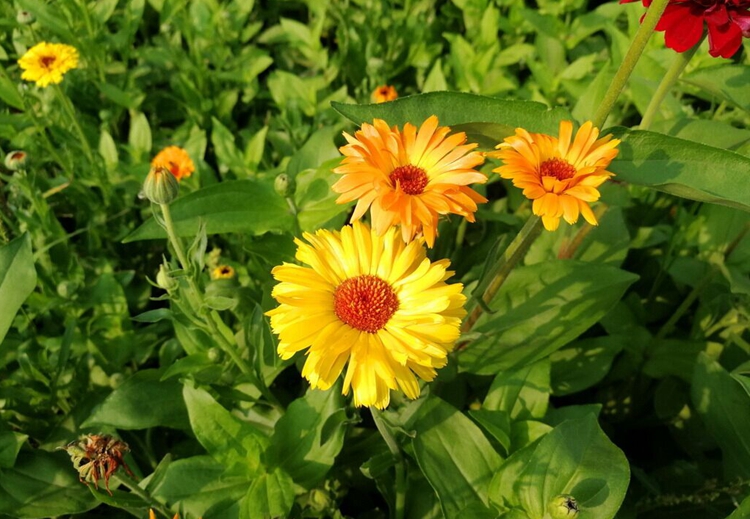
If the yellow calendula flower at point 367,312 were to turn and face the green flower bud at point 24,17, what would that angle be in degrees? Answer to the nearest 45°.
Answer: approximately 135° to its right

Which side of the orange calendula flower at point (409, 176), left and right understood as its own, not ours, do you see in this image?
front

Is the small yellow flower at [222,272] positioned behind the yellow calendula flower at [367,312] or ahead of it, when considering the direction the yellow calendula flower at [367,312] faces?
behind

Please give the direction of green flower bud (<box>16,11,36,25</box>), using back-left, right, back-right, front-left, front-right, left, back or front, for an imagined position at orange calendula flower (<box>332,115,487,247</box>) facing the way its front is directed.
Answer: back-right

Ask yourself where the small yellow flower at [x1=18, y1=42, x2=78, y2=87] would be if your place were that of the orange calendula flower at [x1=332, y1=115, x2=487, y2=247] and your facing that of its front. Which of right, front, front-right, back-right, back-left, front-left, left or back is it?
back-right

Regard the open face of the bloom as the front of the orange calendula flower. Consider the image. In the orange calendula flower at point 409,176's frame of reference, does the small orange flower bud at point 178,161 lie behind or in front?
behind

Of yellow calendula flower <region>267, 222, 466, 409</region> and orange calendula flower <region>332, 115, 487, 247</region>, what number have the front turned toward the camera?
2
